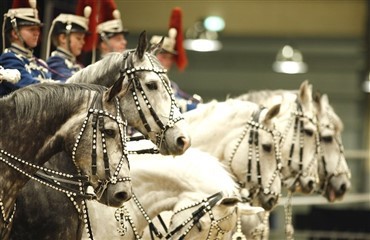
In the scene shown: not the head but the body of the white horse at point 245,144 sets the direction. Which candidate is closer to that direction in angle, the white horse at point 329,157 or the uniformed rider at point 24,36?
the white horse

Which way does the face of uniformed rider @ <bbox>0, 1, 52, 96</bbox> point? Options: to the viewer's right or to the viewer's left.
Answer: to the viewer's right

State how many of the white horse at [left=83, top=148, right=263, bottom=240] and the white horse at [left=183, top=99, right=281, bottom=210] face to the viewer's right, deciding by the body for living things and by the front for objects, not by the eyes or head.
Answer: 2

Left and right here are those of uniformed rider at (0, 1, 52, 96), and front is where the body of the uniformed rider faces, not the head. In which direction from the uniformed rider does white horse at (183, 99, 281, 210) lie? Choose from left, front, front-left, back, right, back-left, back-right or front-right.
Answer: front-left

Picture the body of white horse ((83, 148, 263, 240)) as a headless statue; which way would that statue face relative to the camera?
to the viewer's right

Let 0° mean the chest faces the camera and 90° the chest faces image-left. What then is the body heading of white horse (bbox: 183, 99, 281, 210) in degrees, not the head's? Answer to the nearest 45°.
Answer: approximately 270°

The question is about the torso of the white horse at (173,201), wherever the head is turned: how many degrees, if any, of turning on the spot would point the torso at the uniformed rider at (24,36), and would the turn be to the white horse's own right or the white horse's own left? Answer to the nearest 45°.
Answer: approximately 135° to the white horse's own left

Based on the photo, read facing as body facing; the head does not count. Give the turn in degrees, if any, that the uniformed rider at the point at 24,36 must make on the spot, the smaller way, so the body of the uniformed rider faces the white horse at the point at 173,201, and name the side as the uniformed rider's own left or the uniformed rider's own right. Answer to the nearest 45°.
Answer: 0° — they already face it

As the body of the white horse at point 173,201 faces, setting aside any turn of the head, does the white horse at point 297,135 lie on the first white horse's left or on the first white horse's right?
on the first white horse's left

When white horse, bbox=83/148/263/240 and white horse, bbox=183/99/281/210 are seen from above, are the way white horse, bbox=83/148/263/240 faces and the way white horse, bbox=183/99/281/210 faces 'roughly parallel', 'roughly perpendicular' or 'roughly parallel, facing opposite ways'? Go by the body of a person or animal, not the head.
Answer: roughly parallel

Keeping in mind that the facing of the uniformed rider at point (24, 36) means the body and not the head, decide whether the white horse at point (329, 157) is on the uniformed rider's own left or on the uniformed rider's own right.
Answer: on the uniformed rider's own left

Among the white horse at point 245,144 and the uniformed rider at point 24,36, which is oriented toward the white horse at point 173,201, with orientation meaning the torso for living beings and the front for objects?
the uniformed rider

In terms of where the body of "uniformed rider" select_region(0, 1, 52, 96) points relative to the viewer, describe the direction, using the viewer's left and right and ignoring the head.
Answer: facing the viewer and to the right of the viewer
